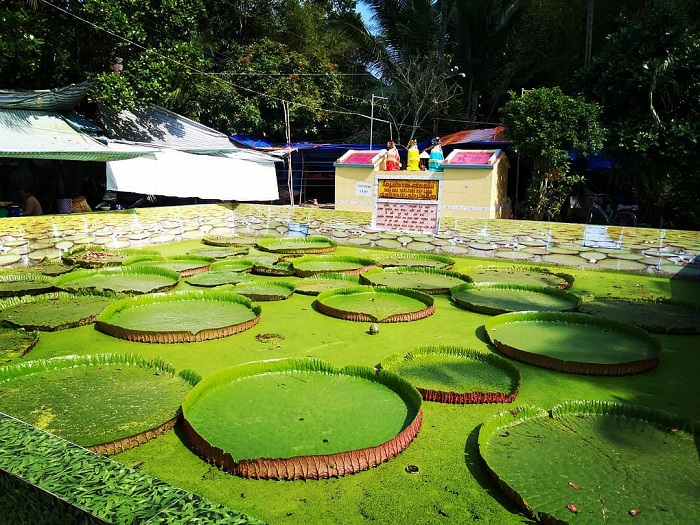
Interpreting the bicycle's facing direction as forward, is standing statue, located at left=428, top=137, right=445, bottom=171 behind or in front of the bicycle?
in front

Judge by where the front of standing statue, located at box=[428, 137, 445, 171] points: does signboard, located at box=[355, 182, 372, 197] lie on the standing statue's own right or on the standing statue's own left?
on the standing statue's own right

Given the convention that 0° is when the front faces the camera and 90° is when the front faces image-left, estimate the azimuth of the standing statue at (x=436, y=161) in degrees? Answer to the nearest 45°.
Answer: approximately 0°

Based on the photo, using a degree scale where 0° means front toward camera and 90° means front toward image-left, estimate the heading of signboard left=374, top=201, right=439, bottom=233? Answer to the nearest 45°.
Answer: approximately 0°

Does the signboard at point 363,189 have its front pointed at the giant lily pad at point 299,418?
yes

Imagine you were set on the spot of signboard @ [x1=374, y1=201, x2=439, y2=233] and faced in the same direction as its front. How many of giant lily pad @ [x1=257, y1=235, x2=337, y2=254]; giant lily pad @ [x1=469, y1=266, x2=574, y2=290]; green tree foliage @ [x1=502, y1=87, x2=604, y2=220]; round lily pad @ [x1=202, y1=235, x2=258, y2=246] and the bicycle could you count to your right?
2

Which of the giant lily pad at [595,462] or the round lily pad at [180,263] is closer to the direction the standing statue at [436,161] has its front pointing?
the giant lily pad

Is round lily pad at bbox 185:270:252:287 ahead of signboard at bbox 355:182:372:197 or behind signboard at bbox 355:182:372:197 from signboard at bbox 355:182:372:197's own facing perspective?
ahead

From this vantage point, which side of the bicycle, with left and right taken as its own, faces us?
left
